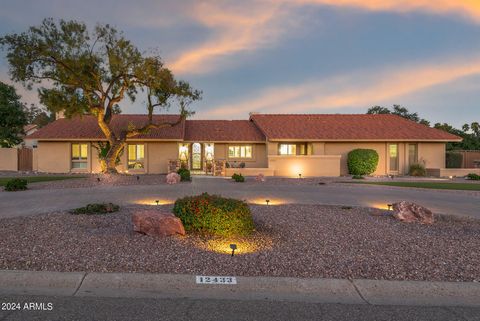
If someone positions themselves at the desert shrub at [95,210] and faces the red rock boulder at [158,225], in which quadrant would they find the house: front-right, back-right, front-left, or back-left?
back-left

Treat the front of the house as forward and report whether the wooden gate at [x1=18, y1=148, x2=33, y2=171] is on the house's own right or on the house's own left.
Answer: on the house's own right

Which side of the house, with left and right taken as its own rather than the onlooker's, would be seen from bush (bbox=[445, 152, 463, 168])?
left

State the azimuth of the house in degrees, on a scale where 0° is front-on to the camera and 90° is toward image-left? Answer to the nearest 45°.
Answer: approximately 0°

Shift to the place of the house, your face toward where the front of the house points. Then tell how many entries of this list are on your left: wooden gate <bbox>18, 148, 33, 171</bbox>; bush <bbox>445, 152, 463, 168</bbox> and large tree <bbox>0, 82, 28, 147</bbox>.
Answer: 1

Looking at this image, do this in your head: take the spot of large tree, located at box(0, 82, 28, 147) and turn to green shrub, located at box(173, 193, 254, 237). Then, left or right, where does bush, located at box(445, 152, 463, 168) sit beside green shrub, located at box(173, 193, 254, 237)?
left

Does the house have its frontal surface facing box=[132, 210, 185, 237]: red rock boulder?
yes

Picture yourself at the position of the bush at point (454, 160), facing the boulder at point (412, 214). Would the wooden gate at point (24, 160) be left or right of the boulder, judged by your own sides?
right

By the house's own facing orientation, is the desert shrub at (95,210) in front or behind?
in front

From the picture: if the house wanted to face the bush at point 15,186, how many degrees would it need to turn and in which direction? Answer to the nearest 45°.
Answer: approximately 45° to its right

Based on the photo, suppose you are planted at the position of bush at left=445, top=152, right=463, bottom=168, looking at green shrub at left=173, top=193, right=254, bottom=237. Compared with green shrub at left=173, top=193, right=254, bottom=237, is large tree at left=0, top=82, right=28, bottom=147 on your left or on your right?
right

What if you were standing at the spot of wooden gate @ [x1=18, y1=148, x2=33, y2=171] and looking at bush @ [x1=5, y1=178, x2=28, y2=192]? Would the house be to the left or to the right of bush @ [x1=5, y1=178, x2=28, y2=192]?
left

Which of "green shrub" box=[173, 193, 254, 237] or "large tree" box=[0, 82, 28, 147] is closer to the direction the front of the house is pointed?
the green shrub

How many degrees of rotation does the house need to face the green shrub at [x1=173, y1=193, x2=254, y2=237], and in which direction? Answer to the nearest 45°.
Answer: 0° — it already faces it

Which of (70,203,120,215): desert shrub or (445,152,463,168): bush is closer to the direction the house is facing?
the desert shrub
